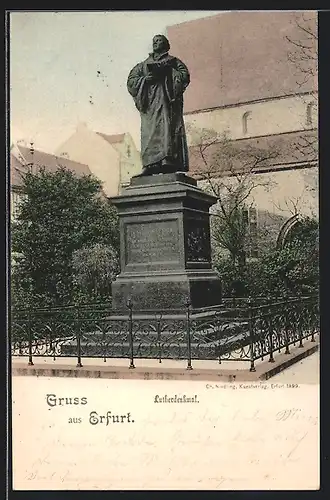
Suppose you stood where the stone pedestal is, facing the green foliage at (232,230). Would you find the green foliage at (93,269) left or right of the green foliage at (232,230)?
left

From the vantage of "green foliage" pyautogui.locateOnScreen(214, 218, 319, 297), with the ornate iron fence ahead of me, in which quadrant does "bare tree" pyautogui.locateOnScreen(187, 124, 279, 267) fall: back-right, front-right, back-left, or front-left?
back-right

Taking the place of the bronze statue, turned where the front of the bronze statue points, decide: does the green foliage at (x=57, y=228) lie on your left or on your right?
on your right

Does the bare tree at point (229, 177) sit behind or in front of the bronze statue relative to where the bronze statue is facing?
behind

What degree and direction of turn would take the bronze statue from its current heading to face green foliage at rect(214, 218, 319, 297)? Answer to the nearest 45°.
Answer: approximately 180°

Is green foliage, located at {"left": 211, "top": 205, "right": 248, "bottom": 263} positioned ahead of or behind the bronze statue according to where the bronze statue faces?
behind

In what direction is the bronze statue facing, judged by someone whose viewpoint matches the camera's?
facing the viewer and to the left of the viewer
